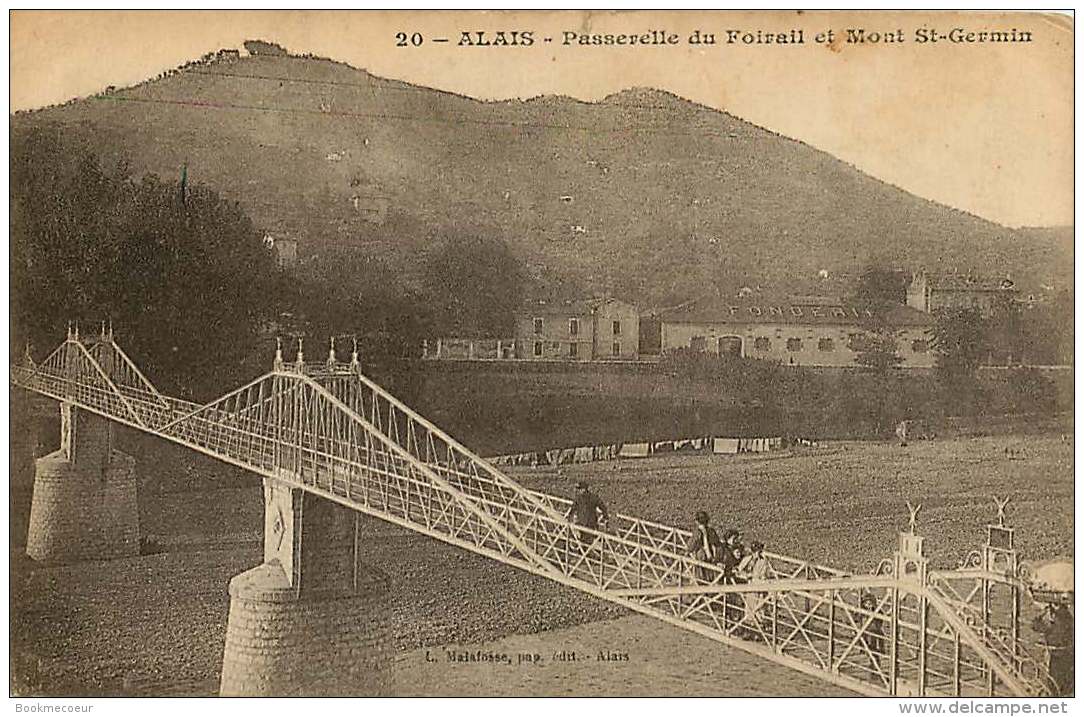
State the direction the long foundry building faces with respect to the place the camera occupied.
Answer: facing the viewer
